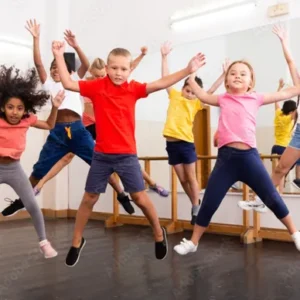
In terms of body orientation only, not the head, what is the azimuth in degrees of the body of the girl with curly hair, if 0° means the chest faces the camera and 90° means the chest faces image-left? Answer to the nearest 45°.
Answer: approximately 0°

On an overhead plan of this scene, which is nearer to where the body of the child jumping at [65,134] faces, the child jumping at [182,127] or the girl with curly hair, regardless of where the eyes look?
the girl with curly hair

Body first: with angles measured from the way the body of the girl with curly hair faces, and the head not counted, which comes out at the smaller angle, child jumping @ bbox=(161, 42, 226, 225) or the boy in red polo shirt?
the boy in red polo shirt

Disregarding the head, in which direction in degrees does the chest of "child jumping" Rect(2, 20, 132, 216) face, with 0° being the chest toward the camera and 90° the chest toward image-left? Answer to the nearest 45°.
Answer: approximately 0°

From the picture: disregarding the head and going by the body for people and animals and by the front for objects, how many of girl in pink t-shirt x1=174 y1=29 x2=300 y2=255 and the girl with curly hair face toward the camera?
2

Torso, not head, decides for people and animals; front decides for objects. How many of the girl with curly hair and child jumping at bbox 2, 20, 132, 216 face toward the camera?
2

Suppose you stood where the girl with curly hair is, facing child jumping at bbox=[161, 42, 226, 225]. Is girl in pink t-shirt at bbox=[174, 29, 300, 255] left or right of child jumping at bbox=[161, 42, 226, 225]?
right
